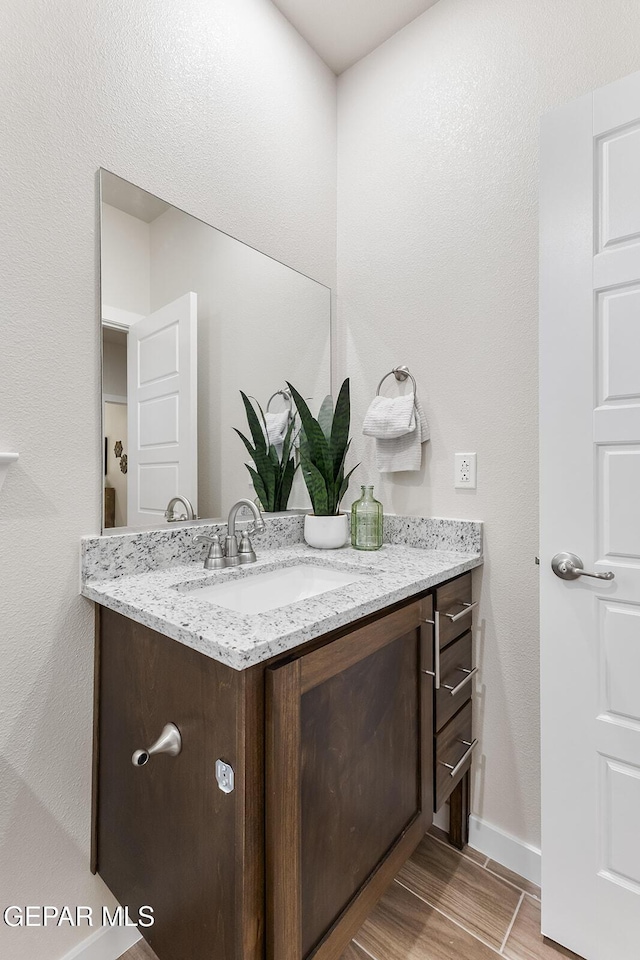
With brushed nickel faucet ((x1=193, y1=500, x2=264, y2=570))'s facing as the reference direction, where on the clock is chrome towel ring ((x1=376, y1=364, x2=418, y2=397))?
The chrome towel ring is roughly at 10 o'clock from the brushed nickel faucet.

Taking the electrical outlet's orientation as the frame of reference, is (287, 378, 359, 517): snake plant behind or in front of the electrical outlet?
in front

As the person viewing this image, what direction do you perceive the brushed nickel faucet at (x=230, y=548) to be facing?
facing the viewer and to the right of the viewer

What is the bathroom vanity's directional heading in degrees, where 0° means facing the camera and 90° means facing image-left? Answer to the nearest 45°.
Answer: approximately 315°

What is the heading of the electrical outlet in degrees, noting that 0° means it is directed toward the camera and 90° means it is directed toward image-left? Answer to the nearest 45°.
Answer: approximately 45°

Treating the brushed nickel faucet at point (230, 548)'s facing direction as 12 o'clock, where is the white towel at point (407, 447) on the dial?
The white towel is roughly at 10 o'clock from the brushed nickel faucet.
